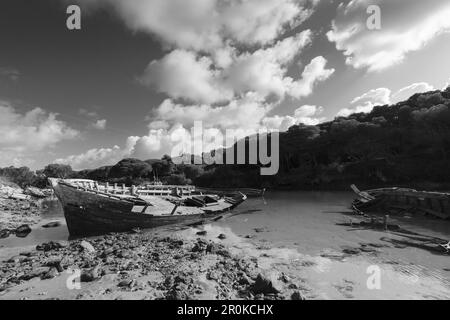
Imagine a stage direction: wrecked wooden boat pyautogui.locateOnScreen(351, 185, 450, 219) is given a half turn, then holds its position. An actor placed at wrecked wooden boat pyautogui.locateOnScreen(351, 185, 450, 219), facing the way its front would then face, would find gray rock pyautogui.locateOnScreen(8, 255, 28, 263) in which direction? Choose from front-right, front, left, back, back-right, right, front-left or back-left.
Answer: back-right

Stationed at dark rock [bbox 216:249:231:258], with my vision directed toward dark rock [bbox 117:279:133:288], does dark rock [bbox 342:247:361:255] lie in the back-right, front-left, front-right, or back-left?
back-left

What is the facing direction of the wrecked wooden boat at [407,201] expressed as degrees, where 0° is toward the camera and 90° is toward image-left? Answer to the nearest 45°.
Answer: approximately 90°

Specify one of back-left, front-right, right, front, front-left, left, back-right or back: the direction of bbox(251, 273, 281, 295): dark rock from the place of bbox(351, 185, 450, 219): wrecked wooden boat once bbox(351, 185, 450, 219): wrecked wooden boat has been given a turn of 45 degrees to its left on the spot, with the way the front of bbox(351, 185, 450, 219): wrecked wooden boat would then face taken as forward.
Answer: front-left

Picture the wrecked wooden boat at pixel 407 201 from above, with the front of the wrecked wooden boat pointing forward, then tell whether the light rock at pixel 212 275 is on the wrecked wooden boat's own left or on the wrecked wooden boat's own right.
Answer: on the wrecked wooden boat's own left

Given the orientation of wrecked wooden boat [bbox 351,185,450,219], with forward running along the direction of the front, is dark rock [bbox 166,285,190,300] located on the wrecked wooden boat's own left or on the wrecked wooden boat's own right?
on the wrecked wooden boat's own left

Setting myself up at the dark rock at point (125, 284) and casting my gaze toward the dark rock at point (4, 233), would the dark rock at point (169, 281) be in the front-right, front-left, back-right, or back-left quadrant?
back-right

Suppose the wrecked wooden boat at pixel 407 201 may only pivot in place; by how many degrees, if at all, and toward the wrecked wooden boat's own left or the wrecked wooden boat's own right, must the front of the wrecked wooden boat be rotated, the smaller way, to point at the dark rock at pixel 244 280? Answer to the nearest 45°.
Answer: approximately 90° to the wrecked wooden boat's own left

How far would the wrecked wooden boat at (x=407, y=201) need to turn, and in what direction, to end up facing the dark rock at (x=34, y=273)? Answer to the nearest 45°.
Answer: approximately 45° to its left

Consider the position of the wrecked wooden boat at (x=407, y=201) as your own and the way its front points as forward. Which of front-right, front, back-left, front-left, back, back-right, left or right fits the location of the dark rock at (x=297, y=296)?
left

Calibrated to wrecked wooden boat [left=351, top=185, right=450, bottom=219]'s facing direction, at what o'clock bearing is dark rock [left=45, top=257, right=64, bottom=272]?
The dark rock is roughly at 10 o'clock from the wrecked wooden boat.

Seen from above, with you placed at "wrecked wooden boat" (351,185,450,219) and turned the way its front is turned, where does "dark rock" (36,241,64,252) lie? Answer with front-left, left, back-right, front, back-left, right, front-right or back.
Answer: front-left

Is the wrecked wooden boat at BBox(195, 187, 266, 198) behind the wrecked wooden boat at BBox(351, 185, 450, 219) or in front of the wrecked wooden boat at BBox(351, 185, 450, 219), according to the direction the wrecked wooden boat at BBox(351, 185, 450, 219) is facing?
in front

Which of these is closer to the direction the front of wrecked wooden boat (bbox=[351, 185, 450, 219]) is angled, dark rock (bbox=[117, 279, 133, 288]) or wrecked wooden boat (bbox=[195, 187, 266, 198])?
the wrecked wooden boat

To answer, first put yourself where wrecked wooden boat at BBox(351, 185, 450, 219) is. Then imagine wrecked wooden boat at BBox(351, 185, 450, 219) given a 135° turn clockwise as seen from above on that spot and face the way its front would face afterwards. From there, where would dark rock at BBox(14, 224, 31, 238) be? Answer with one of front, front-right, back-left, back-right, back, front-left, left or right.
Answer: back
